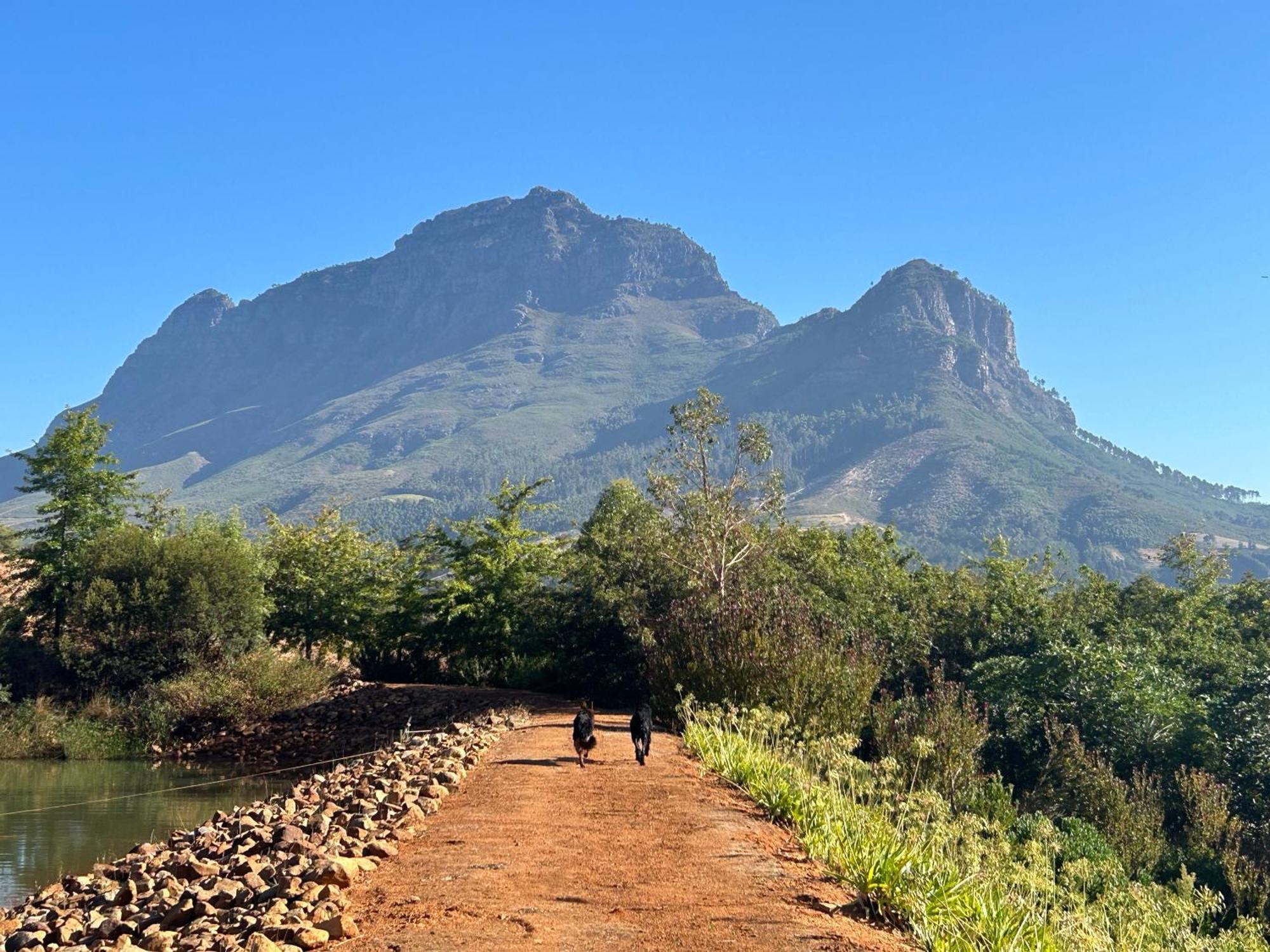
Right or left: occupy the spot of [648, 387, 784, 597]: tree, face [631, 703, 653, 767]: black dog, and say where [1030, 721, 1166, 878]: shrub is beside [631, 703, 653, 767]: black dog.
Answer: left

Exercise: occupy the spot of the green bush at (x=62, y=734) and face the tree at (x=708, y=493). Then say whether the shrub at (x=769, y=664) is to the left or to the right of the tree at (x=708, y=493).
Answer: right
